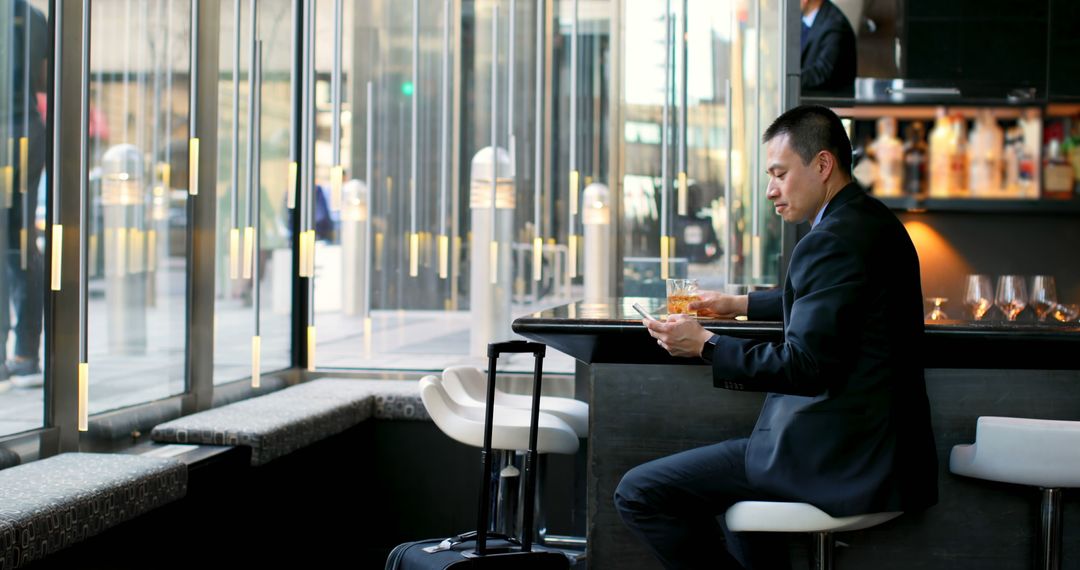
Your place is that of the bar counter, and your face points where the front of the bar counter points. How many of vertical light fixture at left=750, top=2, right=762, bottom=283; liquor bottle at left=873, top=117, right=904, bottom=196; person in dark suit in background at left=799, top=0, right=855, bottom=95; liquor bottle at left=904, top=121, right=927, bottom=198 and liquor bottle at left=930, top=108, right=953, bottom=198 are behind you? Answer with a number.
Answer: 5

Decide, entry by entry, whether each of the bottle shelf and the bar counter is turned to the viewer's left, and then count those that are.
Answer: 0

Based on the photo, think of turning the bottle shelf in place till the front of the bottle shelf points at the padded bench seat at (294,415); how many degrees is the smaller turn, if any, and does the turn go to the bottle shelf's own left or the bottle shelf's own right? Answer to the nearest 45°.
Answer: approximately 45° to the bottle shelf's own right

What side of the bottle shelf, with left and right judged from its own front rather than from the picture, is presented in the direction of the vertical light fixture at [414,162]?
right

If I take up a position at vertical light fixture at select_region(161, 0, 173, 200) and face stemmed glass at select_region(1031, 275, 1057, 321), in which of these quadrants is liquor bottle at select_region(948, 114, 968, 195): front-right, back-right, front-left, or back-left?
front-left

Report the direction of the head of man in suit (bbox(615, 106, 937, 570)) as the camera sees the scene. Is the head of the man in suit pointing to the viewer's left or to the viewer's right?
to the viewer's left

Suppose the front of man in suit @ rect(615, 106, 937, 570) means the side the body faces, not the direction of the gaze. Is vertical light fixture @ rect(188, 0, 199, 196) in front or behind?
in front

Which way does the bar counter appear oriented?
toward the camera

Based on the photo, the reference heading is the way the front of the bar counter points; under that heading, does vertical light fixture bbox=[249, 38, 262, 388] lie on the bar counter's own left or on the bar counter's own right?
on the bar counter's own right

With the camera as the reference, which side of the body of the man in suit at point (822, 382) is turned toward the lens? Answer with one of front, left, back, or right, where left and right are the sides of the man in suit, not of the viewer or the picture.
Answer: left

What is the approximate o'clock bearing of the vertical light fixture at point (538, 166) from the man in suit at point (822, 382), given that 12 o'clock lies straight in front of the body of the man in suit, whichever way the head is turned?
The vertical light fixture is roughly at 2 o'clock from the man in suit.

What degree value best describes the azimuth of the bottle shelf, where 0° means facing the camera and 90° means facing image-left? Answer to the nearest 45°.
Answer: approximately 0°

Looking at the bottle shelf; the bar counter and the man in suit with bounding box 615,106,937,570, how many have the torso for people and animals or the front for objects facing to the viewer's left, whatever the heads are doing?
1

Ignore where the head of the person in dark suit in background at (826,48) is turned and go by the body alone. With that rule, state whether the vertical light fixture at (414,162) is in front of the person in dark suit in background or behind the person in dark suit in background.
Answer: in front

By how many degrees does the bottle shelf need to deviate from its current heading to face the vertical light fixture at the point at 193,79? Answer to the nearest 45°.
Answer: approximately 45° to its right

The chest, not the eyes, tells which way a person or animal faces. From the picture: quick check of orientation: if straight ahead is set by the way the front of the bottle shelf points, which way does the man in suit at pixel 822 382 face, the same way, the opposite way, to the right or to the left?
to the right

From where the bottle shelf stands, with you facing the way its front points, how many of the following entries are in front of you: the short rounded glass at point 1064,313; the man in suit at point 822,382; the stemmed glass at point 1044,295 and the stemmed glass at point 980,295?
4

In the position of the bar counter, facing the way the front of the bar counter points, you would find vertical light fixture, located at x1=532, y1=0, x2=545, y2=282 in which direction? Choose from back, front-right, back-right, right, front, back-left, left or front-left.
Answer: back-right
